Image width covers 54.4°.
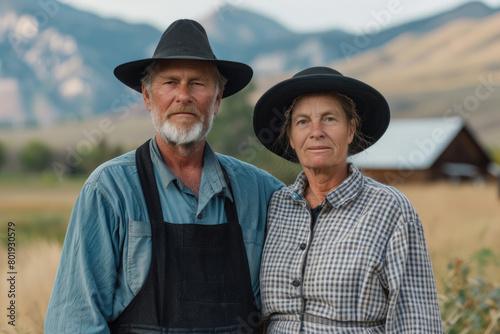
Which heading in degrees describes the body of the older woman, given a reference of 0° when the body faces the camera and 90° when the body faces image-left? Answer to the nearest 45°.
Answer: approximately 45°
